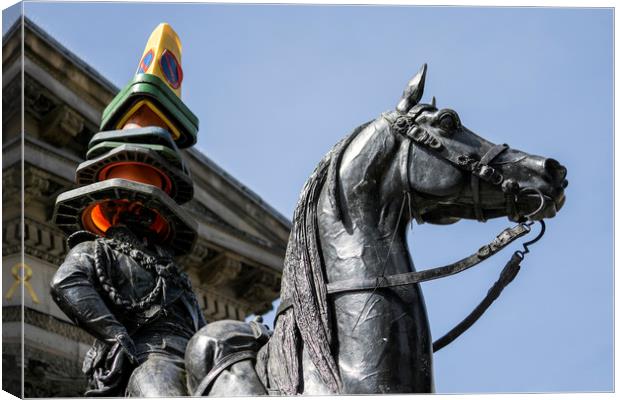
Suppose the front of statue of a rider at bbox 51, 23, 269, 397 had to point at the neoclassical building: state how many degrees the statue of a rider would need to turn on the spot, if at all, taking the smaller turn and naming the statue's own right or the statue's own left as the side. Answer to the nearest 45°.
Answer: approximately 135° to the statue's own left

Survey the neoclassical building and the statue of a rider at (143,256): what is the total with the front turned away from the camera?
0

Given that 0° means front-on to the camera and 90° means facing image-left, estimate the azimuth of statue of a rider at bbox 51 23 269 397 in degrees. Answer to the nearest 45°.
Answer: approximately 315°

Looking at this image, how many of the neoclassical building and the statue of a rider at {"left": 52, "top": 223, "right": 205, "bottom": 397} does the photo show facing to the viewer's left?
0
